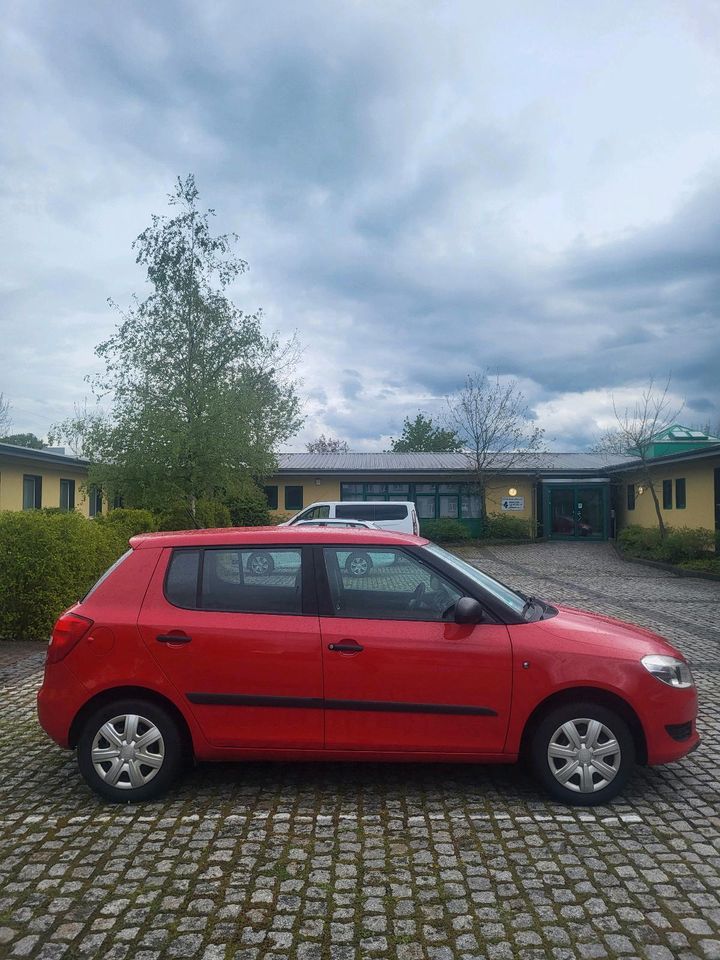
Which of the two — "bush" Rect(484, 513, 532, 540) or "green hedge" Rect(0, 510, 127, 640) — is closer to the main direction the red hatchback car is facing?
the bush

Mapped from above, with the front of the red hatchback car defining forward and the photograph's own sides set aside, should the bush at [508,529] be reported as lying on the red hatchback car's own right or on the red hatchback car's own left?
on the red hatchback car's own left

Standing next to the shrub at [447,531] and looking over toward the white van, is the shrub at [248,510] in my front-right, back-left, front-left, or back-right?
front-right

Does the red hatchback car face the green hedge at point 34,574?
no

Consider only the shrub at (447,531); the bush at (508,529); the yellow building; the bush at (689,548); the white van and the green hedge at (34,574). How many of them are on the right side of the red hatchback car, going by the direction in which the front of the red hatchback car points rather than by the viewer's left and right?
0

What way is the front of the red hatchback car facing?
to the viewer's right

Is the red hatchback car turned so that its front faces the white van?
no

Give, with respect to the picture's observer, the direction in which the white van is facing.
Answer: facing to the left of the viewer

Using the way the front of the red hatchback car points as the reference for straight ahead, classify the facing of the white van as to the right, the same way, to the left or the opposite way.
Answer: the opposite way

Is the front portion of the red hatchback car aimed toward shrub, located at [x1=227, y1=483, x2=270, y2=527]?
no

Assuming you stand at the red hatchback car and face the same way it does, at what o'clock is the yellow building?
The yellow building is roughly at 8 o'clock from the red hatchback car.

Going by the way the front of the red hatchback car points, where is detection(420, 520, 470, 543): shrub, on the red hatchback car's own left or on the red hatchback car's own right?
on the red hatchback car's own left

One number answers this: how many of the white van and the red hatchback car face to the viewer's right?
1
